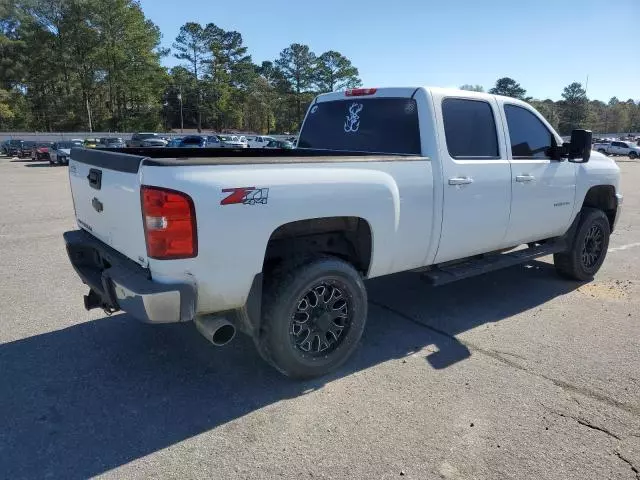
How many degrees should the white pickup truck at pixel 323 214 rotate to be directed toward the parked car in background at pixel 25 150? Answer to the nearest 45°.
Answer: approximately 90° to its left

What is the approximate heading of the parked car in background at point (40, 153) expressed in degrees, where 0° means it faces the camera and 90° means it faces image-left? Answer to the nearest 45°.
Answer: approximately 315°

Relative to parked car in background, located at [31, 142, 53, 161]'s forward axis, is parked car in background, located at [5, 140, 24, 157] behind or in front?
behind

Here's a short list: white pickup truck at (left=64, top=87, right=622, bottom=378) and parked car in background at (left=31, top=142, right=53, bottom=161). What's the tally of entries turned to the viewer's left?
0

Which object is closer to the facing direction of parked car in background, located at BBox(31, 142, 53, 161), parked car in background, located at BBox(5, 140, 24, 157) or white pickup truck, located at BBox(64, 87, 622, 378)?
the white pickup truck

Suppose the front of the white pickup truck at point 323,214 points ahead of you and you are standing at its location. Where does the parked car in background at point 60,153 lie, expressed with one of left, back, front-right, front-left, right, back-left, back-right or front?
left

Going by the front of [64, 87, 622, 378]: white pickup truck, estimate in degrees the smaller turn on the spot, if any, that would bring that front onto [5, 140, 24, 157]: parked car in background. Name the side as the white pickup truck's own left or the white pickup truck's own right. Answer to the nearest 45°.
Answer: approximately 90° to the white pickup truck's own left

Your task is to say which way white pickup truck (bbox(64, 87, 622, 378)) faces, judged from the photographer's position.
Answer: facing away from the viewer and to the right of the viewer
